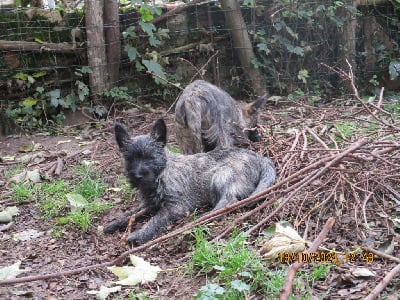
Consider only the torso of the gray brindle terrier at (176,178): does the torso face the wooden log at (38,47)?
no

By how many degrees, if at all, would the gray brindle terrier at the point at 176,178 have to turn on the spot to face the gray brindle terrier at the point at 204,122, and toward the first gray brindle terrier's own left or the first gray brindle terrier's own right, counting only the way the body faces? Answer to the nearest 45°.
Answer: approximately 135° to the first gray brindle terrier's own right

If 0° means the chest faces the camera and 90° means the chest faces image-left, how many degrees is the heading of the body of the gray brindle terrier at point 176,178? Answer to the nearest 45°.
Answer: approximately 45°

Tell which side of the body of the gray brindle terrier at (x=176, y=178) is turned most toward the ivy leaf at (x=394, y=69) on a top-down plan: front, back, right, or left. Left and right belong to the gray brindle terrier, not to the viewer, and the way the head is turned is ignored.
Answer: back

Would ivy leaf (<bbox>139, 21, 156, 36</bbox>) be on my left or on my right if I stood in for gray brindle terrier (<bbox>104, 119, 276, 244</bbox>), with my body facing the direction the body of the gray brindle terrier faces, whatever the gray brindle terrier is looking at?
on my right

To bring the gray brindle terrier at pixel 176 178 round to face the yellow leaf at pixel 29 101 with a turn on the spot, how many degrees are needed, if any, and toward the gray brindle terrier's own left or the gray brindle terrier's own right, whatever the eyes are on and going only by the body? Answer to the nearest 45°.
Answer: approximately 90° to the gray brindle terrier's own right
